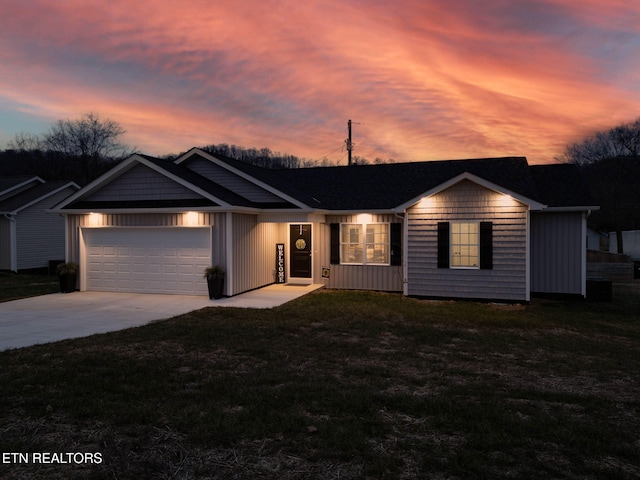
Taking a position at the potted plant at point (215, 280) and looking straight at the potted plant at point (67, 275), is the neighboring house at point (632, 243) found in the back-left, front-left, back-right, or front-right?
back-right

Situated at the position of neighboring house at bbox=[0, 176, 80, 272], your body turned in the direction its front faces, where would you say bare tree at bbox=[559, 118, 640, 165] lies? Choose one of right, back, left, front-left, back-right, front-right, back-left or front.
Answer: back-left

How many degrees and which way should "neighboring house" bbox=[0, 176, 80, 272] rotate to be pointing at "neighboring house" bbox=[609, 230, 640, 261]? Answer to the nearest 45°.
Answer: approximately 135° to its left

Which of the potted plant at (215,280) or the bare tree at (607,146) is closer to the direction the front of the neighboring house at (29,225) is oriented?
the potted plant

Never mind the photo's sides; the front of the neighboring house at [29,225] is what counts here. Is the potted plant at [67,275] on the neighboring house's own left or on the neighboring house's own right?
on the neighboring house's own left

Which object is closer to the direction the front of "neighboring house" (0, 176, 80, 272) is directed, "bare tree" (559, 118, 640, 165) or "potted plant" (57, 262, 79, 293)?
the potted plant

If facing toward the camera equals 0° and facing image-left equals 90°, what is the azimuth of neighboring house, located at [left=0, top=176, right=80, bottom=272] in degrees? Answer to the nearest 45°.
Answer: approximately 45°

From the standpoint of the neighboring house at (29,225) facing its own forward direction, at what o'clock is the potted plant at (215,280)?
The potted plant is roughly at 10 o'clock from the neighboring house.
